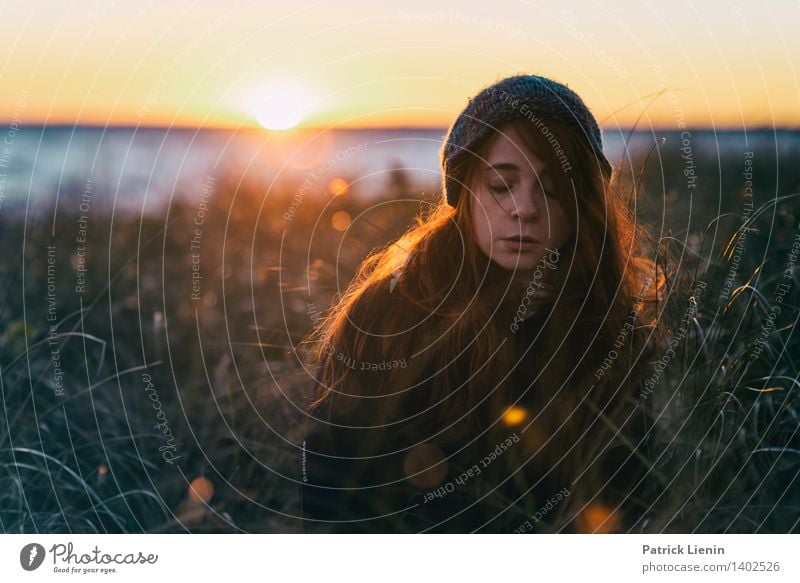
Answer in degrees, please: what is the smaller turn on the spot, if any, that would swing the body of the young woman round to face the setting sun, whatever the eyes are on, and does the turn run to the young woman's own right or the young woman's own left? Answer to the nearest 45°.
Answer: approximately 135° to the young woman's own right

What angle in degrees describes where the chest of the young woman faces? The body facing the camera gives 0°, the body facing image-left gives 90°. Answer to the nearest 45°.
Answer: approximately 0°
